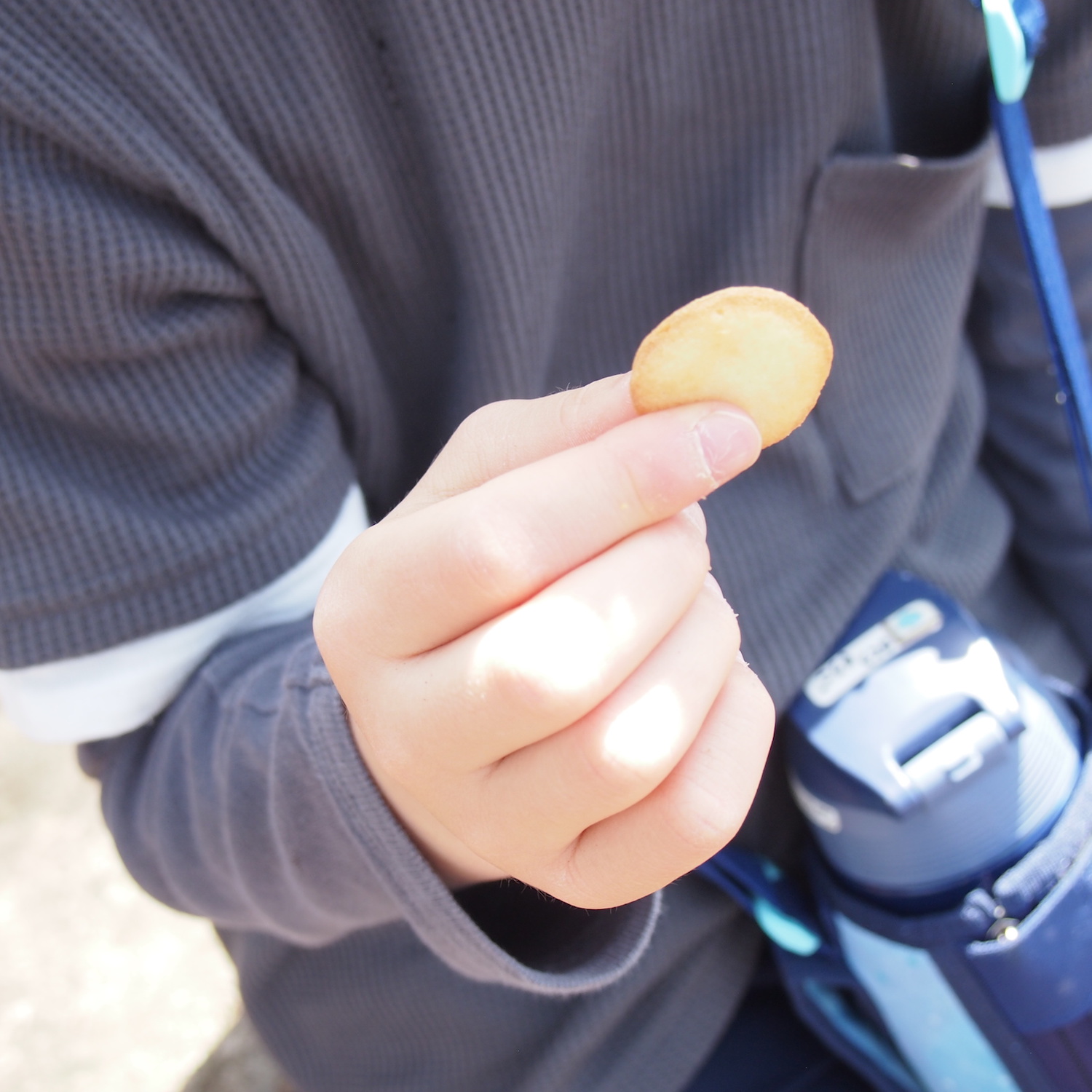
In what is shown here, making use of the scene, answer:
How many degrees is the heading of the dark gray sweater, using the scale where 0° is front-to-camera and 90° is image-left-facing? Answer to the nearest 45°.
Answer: approximately 315°
